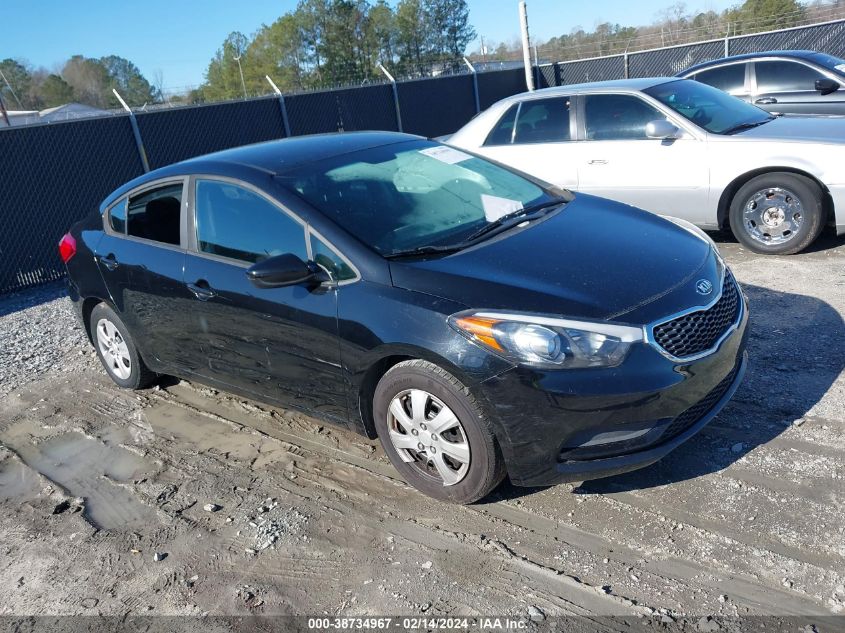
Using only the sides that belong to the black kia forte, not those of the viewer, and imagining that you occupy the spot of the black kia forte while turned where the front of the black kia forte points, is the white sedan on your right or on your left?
on your left

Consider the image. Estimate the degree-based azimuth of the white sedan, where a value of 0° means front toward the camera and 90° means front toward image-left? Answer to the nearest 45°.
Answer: approximately 270°

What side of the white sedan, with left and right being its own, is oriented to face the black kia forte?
right

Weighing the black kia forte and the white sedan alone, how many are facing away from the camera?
0

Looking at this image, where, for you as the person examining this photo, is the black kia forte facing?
facing the viewer and to the right of the viewer

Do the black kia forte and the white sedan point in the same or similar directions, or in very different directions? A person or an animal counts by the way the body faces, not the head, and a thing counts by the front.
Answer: same or similar directions
